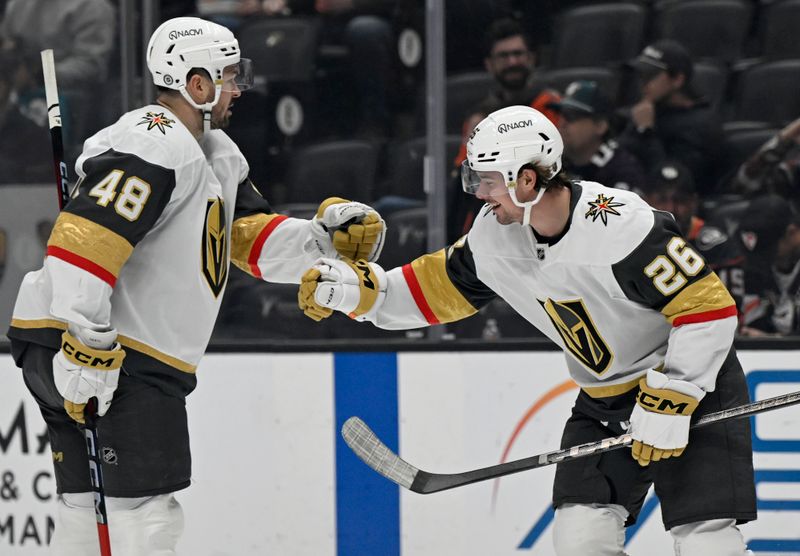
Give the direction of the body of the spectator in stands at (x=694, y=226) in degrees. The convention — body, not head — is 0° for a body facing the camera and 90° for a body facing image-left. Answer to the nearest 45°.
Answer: approximately 45°

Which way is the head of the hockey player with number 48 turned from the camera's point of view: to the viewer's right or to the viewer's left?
to the viewer's right

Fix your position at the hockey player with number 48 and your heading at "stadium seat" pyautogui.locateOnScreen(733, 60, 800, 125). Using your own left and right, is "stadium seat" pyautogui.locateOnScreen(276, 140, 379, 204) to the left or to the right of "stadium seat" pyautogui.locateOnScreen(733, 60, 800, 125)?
left

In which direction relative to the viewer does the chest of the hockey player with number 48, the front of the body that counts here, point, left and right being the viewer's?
facing to the right of the viewer

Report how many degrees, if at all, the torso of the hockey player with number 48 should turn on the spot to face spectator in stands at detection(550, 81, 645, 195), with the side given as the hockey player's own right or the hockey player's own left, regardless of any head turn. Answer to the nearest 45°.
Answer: approximately 45° to the hockey player's own left

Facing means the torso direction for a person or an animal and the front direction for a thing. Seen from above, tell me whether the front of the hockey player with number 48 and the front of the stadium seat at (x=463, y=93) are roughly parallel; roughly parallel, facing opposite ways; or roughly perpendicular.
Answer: roughly perpendicular

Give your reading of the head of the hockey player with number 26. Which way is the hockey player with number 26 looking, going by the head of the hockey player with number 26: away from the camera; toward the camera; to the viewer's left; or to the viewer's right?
to the viewer's left
